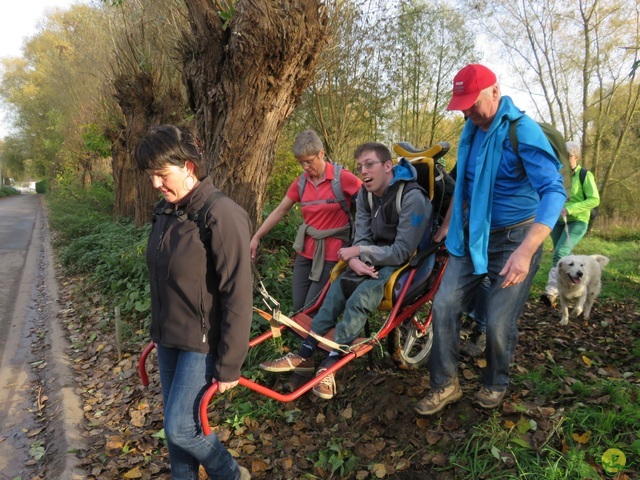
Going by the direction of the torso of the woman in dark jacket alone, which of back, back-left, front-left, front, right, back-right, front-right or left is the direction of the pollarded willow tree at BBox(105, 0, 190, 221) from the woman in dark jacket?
back-right

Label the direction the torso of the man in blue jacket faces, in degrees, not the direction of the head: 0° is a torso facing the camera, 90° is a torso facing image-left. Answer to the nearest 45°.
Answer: approximately 45°

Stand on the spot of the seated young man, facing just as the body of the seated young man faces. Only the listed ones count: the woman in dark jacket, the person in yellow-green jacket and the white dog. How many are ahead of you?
1

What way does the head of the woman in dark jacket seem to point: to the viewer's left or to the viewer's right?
to the viewer's left

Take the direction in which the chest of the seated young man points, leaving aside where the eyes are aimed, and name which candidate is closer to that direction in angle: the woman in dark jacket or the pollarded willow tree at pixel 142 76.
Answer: the woman in dark jacket

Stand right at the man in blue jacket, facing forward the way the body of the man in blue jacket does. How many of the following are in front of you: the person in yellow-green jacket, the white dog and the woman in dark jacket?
1

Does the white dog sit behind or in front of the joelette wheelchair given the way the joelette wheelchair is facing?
behind

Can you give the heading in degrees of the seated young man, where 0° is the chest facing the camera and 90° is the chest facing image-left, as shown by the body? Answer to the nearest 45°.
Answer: approximately 45°

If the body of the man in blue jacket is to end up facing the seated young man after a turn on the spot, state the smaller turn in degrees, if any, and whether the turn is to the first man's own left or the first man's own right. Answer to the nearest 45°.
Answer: approximately 45° to the first man's own right

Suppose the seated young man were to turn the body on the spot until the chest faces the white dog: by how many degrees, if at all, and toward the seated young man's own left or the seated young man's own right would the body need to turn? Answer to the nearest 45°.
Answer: approximately 180°

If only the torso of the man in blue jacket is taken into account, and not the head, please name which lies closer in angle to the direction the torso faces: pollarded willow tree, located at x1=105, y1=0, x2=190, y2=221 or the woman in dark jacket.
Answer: the woman in dark jacket

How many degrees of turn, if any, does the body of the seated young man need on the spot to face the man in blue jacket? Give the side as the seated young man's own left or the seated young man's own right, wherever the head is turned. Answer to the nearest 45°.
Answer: approximately 90° to the seated young man's own left

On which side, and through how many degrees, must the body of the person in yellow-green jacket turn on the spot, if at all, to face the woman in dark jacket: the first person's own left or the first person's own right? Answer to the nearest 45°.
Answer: approximately 45° to the first person's own left
